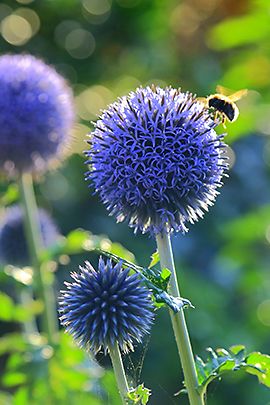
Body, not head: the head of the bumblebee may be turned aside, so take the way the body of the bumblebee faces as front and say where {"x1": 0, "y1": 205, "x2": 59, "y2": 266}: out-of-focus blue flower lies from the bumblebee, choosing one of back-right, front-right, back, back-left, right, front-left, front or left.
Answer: front-right

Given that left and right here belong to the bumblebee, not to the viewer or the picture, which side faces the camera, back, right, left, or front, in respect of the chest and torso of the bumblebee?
left

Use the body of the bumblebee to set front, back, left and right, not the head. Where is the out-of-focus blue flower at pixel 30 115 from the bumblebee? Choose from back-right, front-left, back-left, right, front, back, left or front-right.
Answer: front-right

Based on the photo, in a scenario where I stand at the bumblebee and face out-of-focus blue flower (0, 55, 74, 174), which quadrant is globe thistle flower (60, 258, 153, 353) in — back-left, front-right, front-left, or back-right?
front-left
